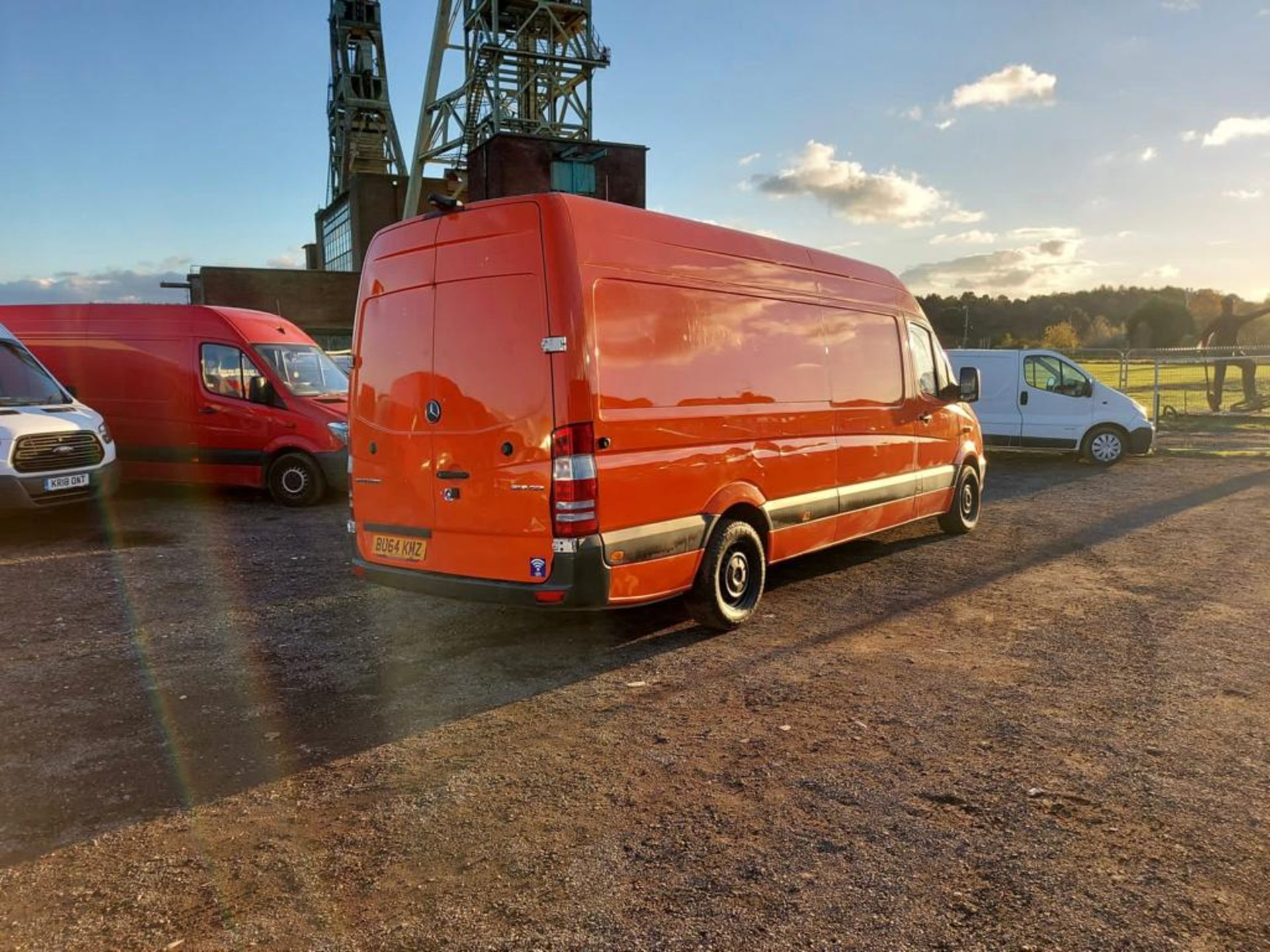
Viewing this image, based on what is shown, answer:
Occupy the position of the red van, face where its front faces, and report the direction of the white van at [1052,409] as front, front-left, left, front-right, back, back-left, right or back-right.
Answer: front-left

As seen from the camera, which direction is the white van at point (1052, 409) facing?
to the viewer's right

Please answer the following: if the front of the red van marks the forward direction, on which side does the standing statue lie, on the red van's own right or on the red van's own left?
on the red van's own left

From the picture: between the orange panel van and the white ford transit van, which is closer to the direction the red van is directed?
the orange panel van

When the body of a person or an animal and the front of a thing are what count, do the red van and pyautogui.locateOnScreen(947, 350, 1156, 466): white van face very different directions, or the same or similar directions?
same or similar directions

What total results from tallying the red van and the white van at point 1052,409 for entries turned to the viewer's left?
0

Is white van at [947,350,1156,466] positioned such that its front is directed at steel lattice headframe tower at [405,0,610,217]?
no

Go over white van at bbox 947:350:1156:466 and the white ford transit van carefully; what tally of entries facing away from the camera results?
0

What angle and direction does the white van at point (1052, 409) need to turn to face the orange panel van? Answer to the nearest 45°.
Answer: approximately 90° to its right

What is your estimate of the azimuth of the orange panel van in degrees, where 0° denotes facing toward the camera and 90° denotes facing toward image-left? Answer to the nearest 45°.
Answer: approximately 225°

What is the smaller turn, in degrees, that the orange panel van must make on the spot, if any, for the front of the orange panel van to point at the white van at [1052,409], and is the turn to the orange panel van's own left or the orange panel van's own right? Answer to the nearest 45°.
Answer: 0° — it already faces it

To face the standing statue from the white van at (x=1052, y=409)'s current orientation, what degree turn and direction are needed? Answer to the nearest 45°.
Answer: approximately 90° to its left

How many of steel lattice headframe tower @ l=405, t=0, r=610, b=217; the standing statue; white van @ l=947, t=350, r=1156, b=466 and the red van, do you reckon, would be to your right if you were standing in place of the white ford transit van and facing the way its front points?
0

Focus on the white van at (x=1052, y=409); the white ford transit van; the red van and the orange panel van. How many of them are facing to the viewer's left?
0
